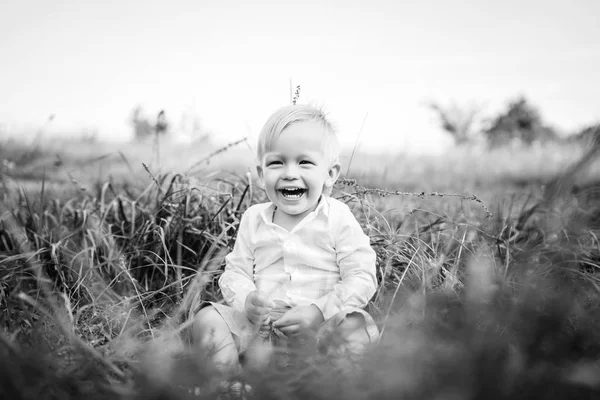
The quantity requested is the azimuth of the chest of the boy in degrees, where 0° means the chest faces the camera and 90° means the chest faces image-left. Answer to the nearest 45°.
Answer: approximately 0°

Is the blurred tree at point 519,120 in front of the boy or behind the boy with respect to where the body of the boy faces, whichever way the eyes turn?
behind
